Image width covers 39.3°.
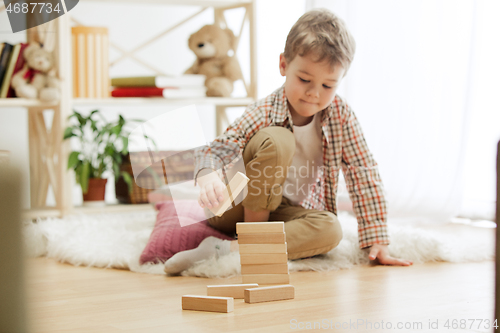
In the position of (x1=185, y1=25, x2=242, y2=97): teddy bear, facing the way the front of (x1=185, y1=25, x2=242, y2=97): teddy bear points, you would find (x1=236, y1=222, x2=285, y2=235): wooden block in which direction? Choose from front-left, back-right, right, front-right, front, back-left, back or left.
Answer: front-left

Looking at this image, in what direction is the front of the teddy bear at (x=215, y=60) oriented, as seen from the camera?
facing the viewer and to the left of the viewer

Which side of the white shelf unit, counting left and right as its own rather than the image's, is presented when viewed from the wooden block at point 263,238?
front

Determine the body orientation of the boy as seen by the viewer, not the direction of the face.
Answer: toward the camera

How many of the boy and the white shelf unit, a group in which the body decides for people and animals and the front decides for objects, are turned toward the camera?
2

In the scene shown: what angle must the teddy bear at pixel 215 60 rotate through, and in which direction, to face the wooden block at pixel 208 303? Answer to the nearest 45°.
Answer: approximately 45° to its left

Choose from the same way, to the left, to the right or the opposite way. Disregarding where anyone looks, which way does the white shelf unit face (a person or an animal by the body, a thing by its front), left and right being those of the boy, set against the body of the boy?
the same way

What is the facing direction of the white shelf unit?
toward the camera

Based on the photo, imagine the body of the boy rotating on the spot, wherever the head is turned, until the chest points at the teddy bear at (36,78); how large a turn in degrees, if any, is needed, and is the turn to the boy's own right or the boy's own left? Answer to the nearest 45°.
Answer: approximately 135° to the boy's own right
